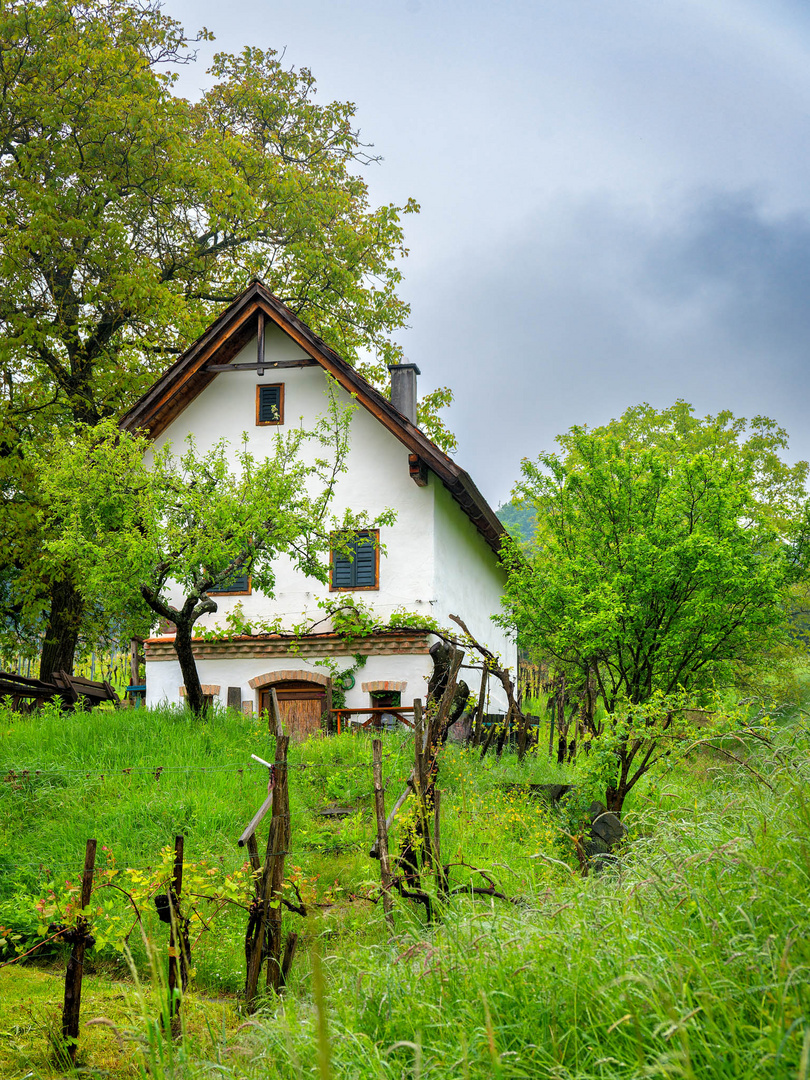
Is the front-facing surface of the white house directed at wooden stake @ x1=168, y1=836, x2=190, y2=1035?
yes

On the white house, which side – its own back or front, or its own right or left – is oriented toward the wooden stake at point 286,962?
front

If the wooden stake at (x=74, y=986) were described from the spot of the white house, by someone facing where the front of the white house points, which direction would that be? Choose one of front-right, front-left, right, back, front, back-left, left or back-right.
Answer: front

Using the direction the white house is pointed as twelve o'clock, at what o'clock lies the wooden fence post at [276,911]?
The wooden fence post is roughly at 12 o'clock from the white house.

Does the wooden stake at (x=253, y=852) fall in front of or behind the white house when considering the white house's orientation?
in front

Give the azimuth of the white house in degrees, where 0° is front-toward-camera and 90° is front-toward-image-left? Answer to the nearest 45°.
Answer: approximately 0°

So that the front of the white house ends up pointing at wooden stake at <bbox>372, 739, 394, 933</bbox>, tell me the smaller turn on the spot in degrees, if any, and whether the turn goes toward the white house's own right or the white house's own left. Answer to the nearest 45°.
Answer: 0° — it already faces it

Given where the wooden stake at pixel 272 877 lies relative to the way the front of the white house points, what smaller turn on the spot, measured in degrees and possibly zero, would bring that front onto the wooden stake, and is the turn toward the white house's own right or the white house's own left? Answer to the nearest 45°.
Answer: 0° — it already faces it

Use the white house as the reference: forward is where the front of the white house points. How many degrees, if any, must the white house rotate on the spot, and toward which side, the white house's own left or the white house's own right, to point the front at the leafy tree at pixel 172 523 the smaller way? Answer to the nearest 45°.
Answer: approximately 45° to the white house's own right

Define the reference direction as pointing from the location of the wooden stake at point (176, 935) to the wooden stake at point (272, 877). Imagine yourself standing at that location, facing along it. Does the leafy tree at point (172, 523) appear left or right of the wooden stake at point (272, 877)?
left
